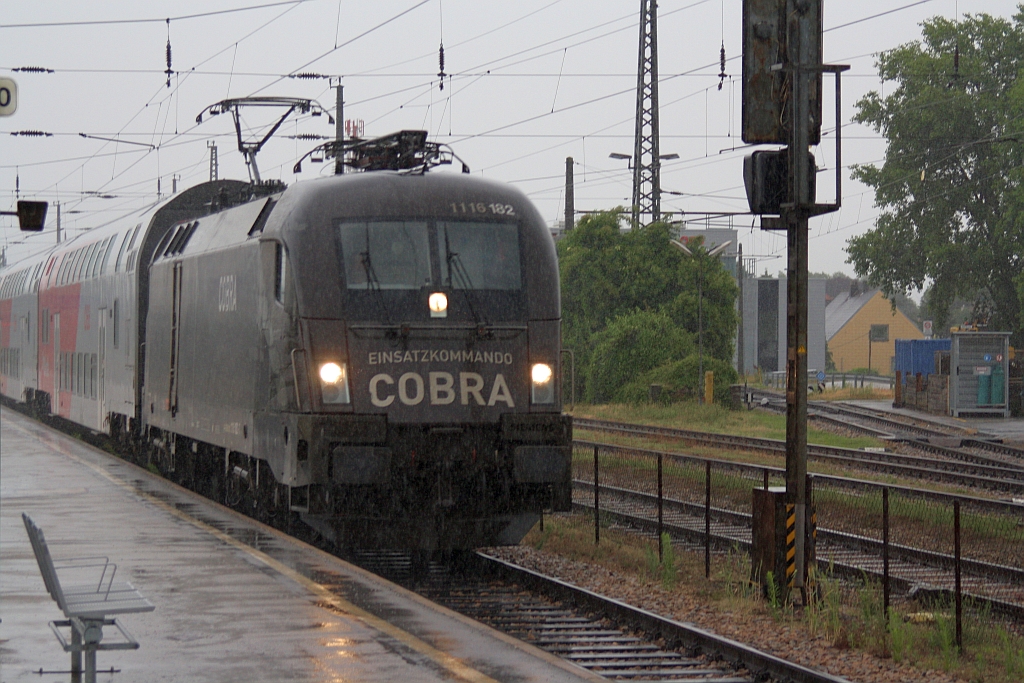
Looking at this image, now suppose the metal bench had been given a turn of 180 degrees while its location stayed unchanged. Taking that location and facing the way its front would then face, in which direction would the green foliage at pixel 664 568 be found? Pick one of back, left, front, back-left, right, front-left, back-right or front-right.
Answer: back-right

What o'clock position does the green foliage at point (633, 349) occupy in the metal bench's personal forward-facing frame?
The green foliage is roughly at 10 o'clock from the metal bench.

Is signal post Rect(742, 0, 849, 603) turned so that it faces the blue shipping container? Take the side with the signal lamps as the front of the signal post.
yes

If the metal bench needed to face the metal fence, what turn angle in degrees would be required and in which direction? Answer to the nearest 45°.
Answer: approximately 45° to its left

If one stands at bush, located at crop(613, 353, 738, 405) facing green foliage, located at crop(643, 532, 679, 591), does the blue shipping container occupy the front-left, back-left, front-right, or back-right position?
back-left

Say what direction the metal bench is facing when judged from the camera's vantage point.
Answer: facing to the right of the viewer

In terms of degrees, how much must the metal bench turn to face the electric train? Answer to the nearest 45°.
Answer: approximately 45° to its left

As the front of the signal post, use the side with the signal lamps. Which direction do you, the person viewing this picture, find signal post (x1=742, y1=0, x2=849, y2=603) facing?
facing away from the viewer

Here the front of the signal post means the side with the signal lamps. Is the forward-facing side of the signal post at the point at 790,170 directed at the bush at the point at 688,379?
yes

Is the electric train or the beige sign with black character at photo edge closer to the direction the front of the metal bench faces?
the electric train

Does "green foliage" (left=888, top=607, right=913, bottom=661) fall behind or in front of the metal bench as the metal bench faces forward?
in front

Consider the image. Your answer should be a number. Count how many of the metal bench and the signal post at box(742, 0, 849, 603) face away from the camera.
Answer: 1

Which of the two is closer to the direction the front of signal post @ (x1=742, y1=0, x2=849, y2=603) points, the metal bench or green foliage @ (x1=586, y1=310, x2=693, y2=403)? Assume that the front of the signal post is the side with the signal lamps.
the green foliage

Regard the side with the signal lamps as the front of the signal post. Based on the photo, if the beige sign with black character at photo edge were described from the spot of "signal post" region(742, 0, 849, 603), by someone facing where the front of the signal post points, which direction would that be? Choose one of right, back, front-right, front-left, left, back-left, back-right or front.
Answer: left
